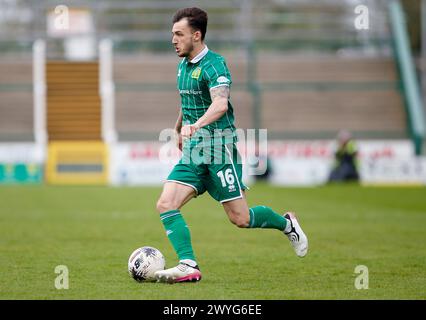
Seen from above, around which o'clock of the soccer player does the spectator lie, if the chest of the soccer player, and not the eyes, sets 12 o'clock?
The spectator is roughly at 5 o'clock from the soccer player.

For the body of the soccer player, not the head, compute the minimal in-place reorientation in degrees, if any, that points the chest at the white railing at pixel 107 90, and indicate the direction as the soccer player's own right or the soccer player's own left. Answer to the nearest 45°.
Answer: approximately 135° to the soccer player's own right

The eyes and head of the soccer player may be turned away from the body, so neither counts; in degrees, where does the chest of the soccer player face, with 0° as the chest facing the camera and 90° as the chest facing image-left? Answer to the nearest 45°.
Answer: approximately 45°
